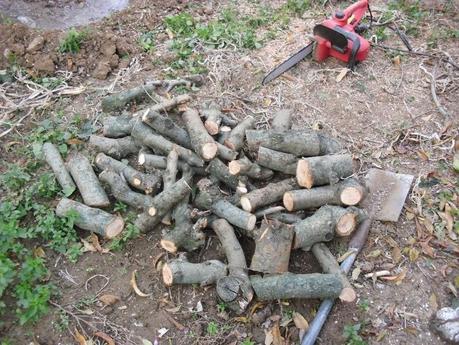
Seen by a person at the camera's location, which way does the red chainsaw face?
facing the viewer and to the left of the viewer

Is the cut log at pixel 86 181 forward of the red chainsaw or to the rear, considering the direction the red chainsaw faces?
forward

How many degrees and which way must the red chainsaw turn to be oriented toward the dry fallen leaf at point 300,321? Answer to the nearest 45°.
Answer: approximately 45° to its left

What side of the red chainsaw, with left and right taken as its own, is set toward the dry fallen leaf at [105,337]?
front

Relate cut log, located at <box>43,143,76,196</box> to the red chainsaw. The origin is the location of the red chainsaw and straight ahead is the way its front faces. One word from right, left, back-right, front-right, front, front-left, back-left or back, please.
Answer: front

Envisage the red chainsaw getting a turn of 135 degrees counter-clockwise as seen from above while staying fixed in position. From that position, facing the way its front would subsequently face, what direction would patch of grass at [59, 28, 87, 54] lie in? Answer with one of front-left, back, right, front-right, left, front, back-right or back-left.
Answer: back

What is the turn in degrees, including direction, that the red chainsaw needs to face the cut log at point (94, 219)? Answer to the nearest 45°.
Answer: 0° — it already faces it

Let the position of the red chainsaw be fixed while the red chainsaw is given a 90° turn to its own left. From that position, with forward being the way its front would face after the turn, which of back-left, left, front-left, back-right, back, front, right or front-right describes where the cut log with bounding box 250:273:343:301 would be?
front-right

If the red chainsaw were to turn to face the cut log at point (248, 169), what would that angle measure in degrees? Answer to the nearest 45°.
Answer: approximately 45° to its left

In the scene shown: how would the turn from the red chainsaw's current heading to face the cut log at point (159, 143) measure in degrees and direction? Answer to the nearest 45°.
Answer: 0° — it already faces it

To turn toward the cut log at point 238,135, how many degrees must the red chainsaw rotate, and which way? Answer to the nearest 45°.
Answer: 0° — it already faces it

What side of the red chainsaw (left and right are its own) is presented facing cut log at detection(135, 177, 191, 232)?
front

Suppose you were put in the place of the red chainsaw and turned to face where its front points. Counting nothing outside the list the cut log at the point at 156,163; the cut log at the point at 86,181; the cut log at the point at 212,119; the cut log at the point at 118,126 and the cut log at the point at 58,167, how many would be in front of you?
5

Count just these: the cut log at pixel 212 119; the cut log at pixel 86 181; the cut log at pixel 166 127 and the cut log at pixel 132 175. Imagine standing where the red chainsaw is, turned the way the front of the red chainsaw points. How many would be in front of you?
4

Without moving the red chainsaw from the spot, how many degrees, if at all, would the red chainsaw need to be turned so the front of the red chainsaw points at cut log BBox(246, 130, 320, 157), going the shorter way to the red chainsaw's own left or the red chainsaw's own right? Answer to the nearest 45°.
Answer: approximately 45° to the red chainsaw's own left

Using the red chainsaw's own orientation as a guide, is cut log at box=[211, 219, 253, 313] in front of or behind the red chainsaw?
in front

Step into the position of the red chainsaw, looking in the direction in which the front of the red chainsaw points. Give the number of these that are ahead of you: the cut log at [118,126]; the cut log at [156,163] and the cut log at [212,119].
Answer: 3

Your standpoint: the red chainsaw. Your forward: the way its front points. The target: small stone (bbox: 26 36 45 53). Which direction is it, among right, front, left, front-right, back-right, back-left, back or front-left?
front-right

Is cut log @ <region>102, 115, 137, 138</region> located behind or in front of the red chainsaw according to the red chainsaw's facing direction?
in front
